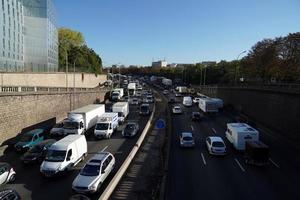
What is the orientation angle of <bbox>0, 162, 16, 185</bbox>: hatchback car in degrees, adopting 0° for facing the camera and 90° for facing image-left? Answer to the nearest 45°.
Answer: approximately 45°

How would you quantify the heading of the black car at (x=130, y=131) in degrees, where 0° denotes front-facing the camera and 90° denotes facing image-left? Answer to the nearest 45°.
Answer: approximately 45°

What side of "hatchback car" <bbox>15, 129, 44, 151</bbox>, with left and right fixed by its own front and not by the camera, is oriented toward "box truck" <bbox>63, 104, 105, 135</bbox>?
back

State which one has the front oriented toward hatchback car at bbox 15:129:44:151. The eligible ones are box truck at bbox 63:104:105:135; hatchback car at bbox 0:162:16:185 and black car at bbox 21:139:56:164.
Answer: the box truck

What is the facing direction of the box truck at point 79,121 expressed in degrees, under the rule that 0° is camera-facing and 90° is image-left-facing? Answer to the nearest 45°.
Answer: approximately 45°

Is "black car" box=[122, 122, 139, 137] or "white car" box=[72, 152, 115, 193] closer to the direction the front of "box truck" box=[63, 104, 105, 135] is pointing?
the white car

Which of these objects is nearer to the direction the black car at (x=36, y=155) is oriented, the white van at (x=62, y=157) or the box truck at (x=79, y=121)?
the white van
